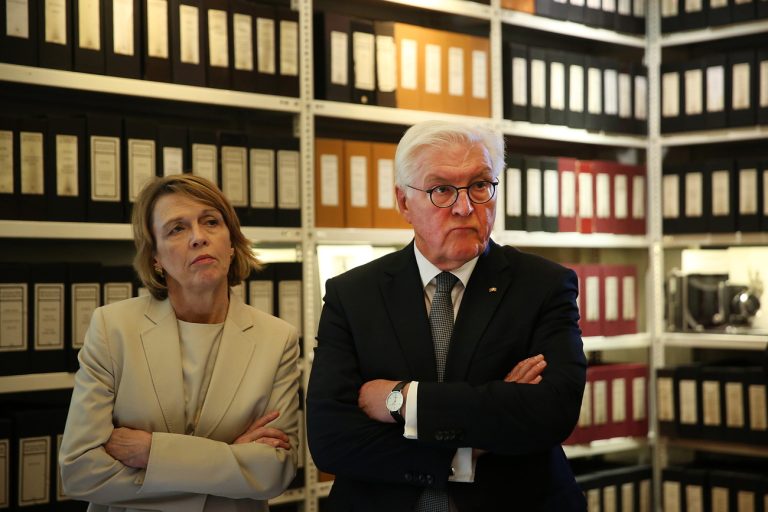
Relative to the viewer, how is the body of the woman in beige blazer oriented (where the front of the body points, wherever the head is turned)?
toward the camera

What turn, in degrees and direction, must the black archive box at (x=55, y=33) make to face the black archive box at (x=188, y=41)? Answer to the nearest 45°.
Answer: approximately 90° to its left

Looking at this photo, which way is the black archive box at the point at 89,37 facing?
toward the camera

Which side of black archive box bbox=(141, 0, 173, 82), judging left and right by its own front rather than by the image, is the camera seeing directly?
front

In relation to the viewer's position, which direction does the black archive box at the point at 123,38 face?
facing the viewer

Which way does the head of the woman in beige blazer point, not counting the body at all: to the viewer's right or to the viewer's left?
to the viewer's right

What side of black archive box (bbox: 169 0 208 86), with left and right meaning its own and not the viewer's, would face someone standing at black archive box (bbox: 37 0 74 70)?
right

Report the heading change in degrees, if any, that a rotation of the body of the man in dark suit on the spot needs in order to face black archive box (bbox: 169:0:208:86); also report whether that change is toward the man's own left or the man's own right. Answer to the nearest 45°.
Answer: approximately 135° to the man's own right
